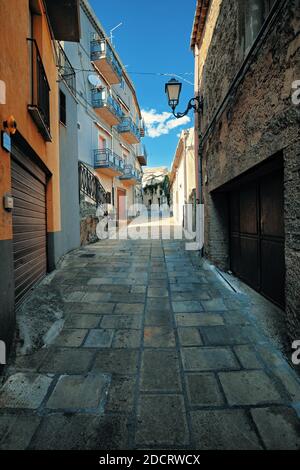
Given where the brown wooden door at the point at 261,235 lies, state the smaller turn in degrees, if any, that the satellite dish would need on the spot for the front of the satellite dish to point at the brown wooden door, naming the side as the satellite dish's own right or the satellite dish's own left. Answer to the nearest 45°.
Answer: approximately 45° to the satellite dish's own right

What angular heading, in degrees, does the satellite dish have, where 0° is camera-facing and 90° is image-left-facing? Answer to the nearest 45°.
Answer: approximately 315°

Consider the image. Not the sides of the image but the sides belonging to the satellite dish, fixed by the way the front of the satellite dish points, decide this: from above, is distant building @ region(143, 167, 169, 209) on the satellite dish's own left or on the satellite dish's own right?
on the satellite dish's own left

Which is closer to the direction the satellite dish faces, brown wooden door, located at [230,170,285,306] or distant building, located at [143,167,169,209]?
the brown wooden door
